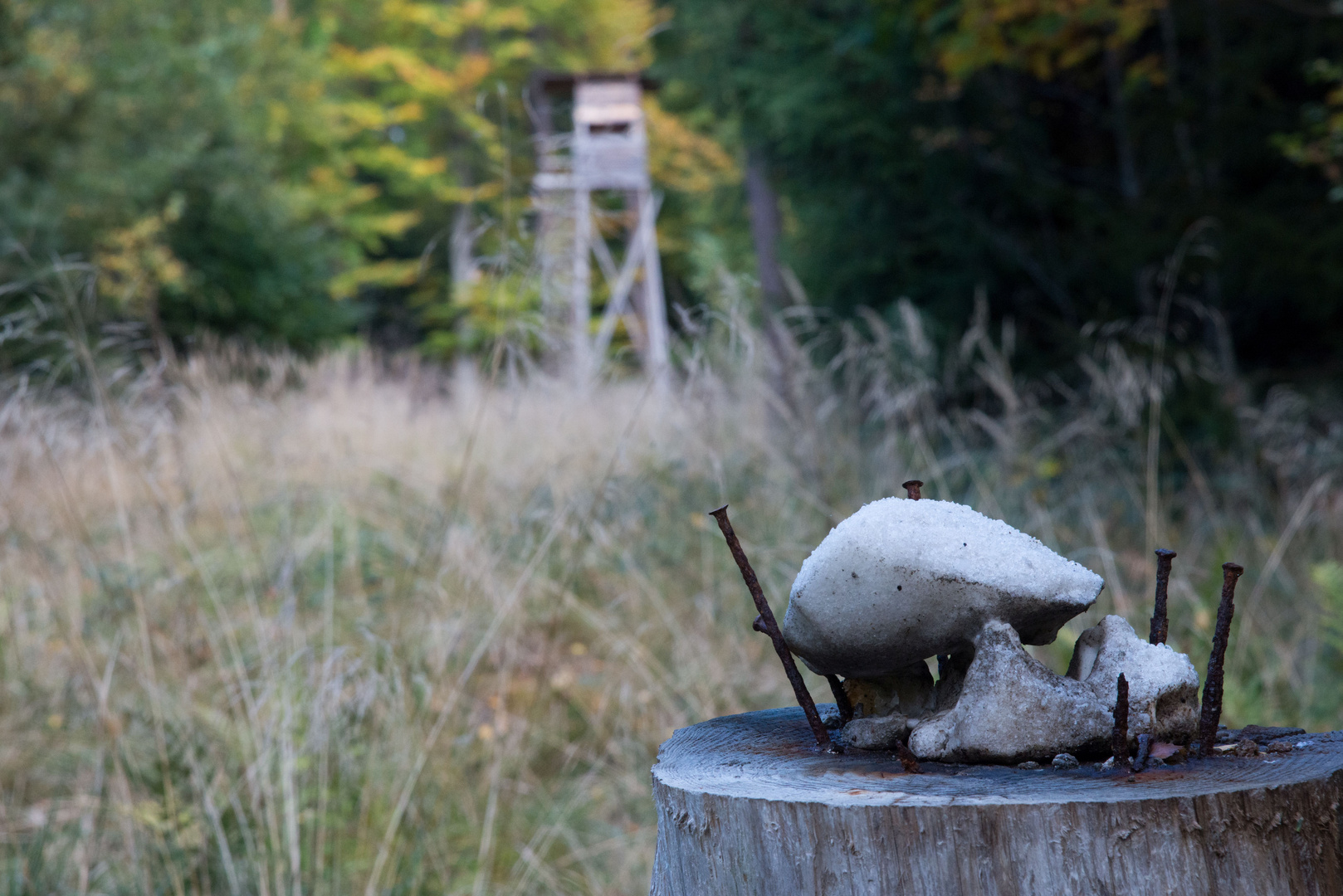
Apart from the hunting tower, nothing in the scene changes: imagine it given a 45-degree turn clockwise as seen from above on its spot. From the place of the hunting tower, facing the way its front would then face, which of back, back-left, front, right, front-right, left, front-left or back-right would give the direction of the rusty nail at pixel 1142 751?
front-left

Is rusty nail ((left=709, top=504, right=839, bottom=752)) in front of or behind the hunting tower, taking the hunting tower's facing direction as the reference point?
in front

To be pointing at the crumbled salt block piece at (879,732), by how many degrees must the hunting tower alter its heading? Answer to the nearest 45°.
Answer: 0° — it already faces it

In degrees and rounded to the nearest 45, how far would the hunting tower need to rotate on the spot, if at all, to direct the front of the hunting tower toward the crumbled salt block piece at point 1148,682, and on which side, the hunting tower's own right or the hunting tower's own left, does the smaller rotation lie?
0° — it already faces it

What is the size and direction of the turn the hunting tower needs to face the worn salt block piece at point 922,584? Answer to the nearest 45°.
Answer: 0° — it already faces it

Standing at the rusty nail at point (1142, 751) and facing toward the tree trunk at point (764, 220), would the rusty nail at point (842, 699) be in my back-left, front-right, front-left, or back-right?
front-left

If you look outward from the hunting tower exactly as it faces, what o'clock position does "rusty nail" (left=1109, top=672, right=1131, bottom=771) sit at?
The rusty nail is roughly at 12 o'clock from the hunting tower.

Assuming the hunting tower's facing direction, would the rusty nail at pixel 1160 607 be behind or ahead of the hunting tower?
ahead

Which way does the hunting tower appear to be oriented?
toward the camera

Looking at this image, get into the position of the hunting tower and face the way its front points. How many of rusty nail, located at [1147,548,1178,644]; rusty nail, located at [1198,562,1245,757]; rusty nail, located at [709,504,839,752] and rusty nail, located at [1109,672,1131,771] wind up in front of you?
4

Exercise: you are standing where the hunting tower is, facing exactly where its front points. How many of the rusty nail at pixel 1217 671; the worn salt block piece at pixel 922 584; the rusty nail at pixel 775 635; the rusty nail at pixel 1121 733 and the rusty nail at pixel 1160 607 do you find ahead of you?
5

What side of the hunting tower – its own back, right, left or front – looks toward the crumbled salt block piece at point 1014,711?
front

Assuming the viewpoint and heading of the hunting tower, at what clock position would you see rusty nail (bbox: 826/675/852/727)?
The rusty nail is roughly at 12 o'clock from the hunting tower.

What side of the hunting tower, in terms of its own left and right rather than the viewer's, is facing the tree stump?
front
